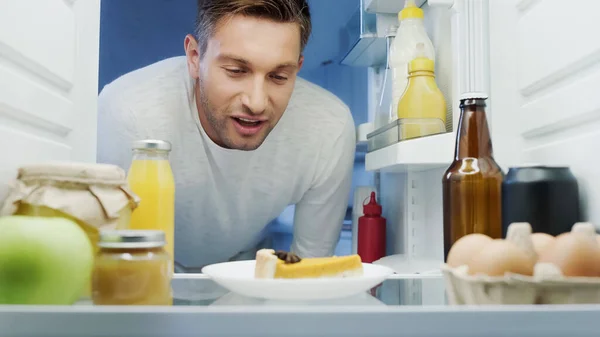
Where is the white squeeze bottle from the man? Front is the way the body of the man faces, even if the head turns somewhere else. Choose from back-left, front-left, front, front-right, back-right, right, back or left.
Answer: front-left

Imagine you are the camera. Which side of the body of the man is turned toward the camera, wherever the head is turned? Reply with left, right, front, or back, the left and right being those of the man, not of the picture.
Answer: front

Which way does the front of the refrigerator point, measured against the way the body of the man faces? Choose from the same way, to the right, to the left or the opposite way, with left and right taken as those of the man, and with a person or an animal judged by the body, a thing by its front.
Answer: the opposite way

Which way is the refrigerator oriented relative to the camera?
away from the camera

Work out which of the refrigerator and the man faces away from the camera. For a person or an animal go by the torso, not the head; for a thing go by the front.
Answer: the refrigerator

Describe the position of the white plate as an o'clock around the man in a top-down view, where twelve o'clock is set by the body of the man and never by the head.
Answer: The white plate is roughly at 12 o'clock from the man.

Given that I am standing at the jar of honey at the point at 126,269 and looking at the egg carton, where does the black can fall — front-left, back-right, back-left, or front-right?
front-left

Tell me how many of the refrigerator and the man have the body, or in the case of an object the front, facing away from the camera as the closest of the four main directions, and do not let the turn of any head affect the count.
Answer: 1

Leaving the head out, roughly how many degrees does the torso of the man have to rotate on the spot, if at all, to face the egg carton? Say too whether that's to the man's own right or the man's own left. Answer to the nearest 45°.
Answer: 0° — they already face it

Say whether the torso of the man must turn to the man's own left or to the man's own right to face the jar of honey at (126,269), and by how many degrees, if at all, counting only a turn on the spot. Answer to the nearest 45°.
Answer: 0° — they already face it

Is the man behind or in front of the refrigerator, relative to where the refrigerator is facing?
in front

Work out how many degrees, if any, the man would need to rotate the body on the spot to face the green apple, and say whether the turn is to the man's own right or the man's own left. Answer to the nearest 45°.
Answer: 0° — they already face it

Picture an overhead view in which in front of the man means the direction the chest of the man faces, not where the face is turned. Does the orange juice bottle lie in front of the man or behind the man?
in front
